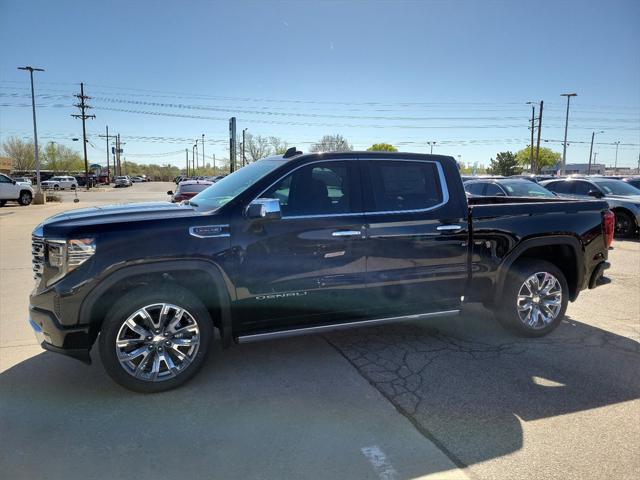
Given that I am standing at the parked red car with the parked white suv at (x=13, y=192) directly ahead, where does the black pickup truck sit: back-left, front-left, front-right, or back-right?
back-left

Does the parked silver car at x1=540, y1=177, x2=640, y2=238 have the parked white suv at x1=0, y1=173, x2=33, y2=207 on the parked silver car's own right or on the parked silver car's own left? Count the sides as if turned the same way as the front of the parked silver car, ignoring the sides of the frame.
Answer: on the parked silver car's own right

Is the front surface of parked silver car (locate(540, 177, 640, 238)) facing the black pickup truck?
no

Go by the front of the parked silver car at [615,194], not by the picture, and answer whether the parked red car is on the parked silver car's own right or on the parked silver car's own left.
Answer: on the parked silver car's own right
